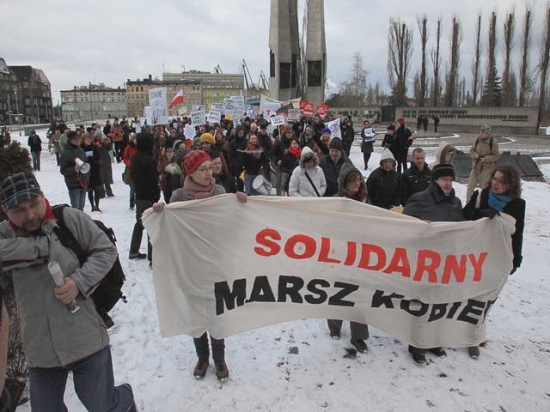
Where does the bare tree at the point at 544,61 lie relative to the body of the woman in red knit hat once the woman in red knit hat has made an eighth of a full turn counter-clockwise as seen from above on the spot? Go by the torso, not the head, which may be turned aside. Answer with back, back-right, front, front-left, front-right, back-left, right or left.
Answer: left

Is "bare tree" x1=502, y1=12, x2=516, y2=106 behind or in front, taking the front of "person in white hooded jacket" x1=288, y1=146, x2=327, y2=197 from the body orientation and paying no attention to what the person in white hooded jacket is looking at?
behind

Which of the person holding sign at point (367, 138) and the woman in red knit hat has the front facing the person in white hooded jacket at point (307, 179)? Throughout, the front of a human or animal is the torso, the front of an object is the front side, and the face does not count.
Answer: the person holding sign at point (367, 138)

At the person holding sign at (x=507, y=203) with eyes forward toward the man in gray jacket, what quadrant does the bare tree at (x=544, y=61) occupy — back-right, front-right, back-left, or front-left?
back-right

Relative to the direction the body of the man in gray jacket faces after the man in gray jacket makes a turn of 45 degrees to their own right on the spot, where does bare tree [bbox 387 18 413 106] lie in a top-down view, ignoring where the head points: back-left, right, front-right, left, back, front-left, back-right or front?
back

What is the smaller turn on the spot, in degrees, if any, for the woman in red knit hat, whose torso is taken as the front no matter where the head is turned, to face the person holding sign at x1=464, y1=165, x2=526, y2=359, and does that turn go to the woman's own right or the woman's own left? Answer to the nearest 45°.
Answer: approximately 90° to the woman's own left

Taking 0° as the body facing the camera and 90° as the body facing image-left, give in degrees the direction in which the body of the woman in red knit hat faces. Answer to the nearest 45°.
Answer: approximately 0°

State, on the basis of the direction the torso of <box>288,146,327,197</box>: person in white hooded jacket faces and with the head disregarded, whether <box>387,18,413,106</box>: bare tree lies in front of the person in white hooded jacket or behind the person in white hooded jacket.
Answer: behind
